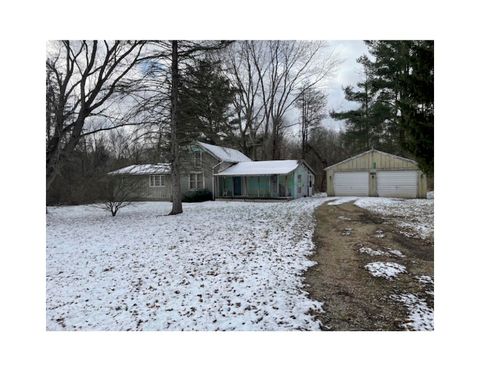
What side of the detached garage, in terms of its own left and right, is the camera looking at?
front

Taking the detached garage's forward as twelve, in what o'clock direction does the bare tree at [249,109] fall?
The bare tree is roughly at 3 o'clock from the detached garage.

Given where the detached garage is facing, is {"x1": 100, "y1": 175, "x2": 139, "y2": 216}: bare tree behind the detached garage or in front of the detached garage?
in front

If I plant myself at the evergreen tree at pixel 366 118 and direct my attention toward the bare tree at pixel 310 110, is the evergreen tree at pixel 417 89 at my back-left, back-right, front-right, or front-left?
back-left

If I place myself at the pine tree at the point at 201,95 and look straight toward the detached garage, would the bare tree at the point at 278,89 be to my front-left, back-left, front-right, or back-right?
front-left

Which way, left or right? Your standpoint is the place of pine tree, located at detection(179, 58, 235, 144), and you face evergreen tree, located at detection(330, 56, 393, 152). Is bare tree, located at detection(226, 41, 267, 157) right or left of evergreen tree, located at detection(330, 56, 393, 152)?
left
